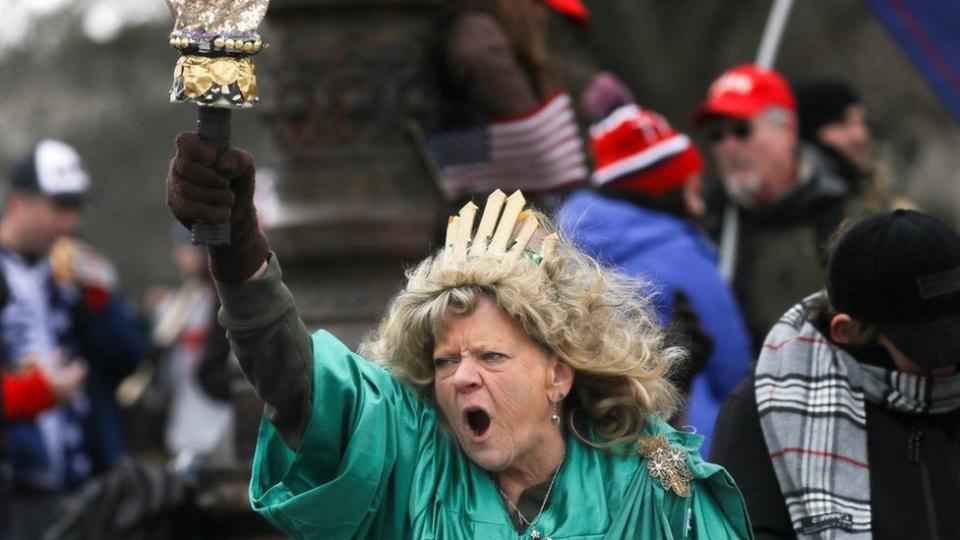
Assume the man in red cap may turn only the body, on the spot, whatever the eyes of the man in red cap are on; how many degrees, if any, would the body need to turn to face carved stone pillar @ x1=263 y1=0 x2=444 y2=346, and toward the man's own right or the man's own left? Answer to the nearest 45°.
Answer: approximately 45° to the man's own right

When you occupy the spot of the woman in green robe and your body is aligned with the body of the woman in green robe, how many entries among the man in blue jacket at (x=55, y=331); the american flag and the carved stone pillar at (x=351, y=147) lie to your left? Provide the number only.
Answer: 0

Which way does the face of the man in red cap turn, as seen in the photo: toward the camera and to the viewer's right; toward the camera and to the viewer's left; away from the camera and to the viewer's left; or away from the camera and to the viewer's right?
toward the camera and to the viewer's left

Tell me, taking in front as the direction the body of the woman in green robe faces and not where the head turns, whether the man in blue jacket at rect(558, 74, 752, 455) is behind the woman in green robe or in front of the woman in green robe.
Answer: behind

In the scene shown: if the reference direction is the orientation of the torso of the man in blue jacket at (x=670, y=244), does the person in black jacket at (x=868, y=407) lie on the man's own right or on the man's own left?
on the man's own right

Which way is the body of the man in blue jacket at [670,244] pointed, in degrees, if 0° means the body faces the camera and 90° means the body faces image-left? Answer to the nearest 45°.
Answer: approximately 225°

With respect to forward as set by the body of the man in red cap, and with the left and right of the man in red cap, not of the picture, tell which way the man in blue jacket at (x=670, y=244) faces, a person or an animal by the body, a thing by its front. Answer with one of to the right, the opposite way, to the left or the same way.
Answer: the opposite way

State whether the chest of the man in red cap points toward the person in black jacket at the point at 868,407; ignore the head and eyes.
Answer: no

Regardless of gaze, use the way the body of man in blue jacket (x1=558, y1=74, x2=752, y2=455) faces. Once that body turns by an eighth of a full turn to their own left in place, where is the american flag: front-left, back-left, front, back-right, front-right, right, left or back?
left

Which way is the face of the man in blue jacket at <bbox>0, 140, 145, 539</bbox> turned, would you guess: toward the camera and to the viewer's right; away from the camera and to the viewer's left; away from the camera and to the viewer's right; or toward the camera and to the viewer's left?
toward the camera and to the viewer's right

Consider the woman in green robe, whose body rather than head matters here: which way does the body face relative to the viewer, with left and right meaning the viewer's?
facing the viewer and to the left of the viewer
